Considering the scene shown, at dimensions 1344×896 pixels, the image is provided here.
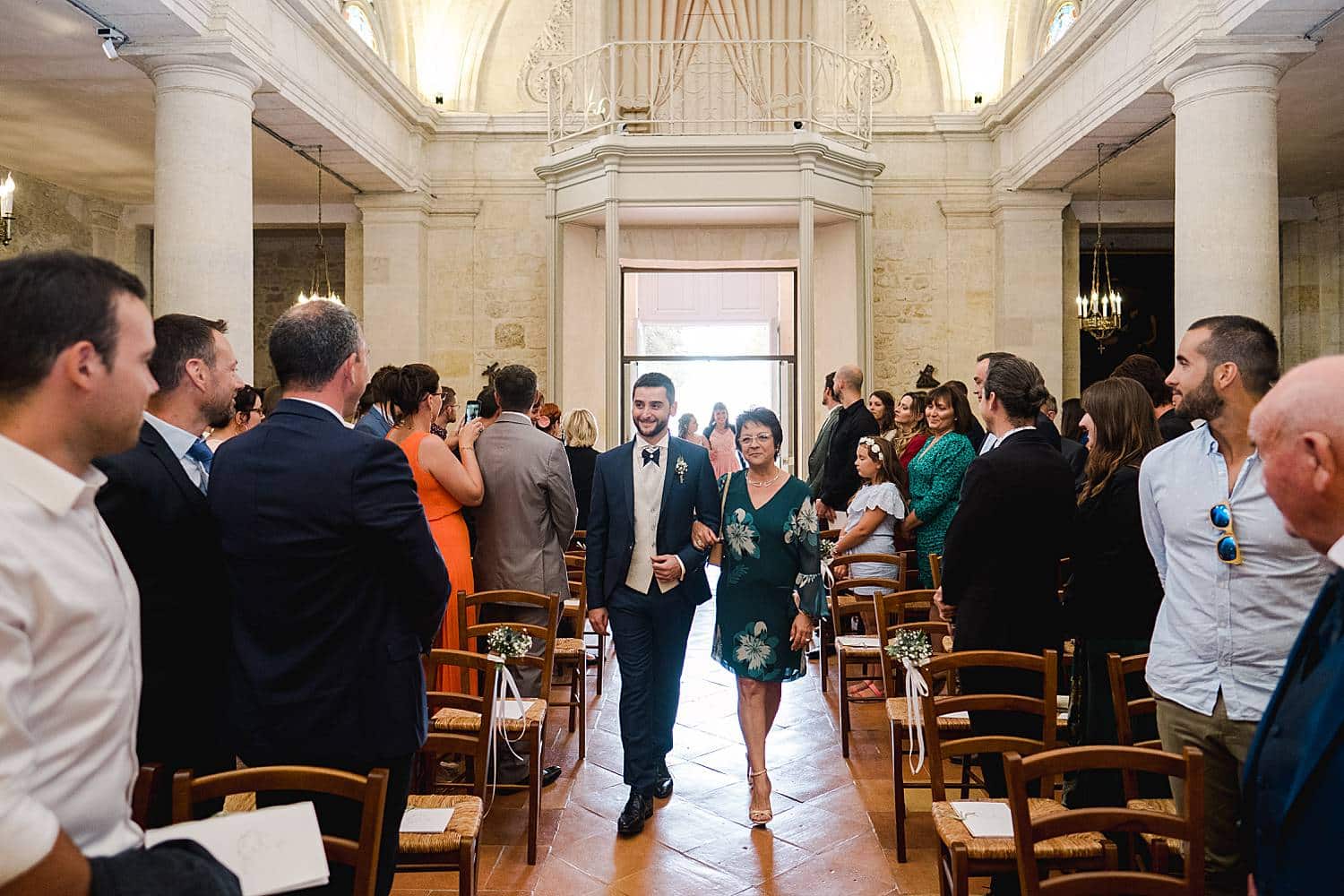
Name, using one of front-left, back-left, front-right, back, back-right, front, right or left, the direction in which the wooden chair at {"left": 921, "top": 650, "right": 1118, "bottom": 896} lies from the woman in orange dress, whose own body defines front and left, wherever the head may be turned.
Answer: right

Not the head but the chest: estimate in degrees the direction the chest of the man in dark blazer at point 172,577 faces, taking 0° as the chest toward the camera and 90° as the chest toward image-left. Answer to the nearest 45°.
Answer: approximately 270°

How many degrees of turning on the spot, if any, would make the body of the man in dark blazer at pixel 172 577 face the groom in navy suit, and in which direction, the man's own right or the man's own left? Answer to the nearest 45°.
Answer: approximately 45° to the man's own left

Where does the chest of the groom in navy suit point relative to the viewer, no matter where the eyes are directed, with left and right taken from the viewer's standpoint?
facing the viewer

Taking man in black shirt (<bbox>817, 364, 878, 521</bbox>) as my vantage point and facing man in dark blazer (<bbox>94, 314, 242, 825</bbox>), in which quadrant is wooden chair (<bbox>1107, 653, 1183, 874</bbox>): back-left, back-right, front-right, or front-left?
front-left

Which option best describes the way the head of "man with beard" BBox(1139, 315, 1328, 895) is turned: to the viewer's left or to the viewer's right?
to the viewer's left

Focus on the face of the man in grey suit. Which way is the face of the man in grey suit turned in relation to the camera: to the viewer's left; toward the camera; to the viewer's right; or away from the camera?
away from the camera

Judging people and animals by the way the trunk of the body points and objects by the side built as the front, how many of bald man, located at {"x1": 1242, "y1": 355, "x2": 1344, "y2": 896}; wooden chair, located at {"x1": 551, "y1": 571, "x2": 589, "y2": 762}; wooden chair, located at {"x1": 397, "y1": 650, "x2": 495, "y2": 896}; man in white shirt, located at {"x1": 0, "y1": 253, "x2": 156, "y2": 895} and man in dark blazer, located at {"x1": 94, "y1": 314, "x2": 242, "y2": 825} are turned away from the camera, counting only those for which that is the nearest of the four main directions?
0

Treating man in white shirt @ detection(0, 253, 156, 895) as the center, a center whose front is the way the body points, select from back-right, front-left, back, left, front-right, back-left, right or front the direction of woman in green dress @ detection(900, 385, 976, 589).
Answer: front-left

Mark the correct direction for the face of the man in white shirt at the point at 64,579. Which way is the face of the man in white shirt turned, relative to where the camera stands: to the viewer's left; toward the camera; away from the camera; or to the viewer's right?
to the viewer's right

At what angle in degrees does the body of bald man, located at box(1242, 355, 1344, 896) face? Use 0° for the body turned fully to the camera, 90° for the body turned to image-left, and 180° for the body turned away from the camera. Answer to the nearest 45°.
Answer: approximately 90°

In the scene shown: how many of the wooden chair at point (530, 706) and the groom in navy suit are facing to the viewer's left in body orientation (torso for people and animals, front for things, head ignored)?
0

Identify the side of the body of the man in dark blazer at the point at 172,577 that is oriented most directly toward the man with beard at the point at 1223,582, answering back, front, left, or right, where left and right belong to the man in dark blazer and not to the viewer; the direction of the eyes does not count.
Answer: front

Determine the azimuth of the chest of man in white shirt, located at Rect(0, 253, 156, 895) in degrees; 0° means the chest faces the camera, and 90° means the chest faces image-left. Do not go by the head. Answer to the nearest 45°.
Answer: approximately 270°

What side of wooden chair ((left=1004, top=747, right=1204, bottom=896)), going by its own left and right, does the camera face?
front

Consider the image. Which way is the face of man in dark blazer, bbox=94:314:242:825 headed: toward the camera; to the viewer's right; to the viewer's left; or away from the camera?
to the viewer's right

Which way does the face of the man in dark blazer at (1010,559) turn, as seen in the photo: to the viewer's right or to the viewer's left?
to the viewer's left

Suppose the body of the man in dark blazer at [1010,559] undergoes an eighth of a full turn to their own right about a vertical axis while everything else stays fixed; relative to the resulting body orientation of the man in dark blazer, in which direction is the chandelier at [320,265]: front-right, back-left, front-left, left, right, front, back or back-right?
front-left
